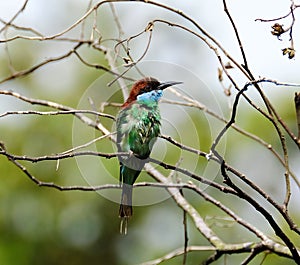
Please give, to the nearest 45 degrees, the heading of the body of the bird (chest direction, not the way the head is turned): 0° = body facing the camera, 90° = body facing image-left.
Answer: approximately 315°
